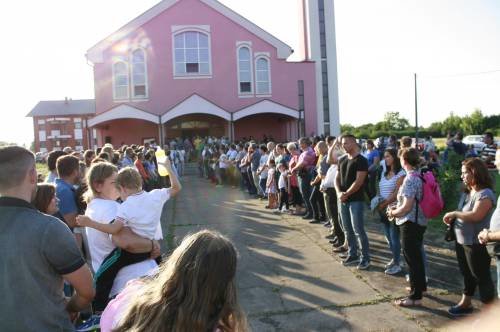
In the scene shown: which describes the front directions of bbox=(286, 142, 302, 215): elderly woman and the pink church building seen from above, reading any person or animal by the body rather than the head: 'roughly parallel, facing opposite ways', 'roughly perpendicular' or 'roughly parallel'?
roughly perpendicular

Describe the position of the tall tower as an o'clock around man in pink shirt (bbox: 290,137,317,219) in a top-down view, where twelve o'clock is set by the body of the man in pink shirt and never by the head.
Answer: The tall tower is roughly at 3 o'clock from the man in pink shirt.

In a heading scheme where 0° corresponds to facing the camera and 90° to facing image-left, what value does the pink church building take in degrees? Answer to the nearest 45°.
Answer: approximately 0°

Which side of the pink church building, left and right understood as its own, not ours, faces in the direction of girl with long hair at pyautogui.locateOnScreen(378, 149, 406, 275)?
front

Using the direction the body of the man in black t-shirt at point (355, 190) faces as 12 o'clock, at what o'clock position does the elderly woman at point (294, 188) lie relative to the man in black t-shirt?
The elderly woman is roughly at 4 o'clock from the man in black t-shirt.

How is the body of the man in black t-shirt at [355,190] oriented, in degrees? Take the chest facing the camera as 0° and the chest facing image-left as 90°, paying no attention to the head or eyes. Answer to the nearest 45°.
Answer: approximately 45°

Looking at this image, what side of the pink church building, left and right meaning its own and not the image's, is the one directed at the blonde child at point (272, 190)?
front

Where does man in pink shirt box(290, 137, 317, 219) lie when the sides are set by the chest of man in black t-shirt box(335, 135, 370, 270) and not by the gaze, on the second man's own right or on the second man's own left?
on the second man's own right

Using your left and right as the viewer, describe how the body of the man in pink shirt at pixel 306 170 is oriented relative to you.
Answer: facing to the left of the viewer

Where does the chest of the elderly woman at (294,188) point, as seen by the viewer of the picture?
to the viewer's left
